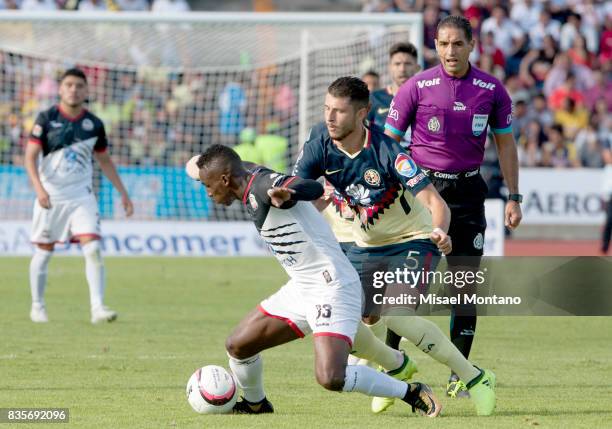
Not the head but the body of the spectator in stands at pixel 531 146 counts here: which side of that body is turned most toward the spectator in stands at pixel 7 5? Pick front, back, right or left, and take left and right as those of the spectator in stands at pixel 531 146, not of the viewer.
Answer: right

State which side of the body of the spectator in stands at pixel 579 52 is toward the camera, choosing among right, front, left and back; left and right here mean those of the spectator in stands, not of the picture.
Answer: front

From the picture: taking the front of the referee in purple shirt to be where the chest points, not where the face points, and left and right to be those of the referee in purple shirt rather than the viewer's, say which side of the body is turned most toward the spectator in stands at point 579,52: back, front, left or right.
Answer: back

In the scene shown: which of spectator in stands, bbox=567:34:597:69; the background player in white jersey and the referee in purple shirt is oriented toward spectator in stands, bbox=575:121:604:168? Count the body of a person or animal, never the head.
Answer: spectator in stands, bbox=567:34:597:69

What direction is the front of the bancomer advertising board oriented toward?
toward the camera

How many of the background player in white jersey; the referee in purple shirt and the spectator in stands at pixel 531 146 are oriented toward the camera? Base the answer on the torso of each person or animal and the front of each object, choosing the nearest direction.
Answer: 3

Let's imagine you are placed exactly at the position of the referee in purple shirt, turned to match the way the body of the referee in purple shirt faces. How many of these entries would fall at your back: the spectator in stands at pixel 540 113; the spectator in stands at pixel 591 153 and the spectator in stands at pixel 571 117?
3

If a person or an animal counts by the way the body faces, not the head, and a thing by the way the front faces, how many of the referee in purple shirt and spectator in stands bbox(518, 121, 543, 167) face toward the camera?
2
